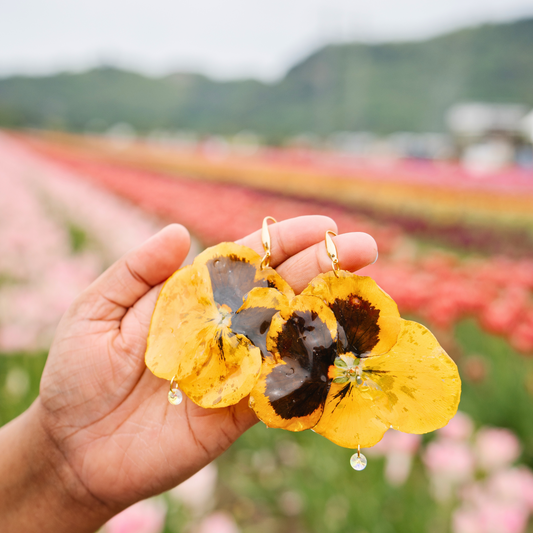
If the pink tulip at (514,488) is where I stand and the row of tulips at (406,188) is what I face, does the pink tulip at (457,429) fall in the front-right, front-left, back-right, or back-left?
front-left

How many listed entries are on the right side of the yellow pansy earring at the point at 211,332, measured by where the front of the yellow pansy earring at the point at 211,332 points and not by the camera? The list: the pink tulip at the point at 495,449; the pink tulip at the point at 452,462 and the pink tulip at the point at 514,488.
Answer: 0

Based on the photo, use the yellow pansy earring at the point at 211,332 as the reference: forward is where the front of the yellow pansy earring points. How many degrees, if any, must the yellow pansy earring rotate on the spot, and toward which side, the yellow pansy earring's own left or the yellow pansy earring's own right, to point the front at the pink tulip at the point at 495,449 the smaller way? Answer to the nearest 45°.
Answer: approximately 90° to the yellow pansy earring's own left

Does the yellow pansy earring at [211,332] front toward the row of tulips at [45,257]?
no

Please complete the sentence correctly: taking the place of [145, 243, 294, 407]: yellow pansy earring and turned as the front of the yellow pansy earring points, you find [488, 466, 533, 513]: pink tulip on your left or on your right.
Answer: on your left

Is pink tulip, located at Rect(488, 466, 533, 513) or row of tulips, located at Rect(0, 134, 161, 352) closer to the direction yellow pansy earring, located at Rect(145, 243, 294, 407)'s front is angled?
the pink tulip

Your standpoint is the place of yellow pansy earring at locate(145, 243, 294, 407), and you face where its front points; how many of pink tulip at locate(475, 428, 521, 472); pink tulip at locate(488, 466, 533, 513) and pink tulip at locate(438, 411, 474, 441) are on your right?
0

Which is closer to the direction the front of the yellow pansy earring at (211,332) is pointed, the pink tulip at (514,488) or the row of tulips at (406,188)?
the pink tulip

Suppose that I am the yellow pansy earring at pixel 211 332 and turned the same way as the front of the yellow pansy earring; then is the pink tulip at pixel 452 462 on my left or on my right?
on my left

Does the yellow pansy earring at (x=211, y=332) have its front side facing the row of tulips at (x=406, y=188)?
no

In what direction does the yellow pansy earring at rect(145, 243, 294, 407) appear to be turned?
toward the camera

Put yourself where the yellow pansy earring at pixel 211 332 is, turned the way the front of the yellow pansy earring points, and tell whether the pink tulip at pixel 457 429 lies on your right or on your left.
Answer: on your left
